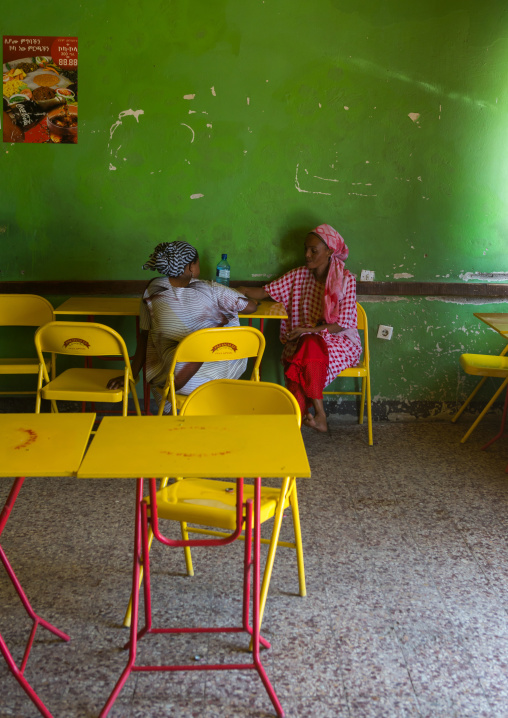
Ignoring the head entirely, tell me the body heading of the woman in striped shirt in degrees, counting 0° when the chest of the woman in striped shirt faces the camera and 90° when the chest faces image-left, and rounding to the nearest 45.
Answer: approximately 225°

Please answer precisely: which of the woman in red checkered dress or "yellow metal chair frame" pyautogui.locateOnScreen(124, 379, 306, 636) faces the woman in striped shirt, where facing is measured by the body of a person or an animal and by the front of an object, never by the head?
the woman in red checkered dress

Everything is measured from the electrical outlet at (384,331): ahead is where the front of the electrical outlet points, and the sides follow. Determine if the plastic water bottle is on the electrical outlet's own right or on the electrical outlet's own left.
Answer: on the electrical outlet's own right

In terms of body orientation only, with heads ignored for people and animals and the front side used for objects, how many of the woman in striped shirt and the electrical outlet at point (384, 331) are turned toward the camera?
1

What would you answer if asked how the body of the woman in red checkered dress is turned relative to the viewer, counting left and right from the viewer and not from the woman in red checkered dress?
facing the viewer and to the left of the viewer

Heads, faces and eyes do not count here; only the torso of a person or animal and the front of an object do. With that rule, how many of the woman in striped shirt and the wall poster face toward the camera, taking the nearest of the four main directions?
1

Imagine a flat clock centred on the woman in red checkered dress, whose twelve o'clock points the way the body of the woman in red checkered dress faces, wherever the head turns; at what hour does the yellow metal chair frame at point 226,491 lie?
The yellow metal chair frame is roughly at 11 o'clock from the woman in red checkered dress.

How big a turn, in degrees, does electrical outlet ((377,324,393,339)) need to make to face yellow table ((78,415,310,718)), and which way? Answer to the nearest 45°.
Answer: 0° — it already faces it

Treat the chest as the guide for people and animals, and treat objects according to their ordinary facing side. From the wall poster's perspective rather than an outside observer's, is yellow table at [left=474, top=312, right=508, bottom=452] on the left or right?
on its left

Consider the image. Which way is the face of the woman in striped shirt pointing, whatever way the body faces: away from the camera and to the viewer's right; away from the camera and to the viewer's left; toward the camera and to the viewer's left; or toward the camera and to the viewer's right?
away from the camera and to the viewer's right

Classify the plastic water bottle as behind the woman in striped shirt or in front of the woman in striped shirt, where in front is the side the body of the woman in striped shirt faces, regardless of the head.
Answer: in front

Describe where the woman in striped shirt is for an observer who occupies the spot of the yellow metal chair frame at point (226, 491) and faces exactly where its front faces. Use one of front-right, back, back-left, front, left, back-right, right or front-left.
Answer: back-right

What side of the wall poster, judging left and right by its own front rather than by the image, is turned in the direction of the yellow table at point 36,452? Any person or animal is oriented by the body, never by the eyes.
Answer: front

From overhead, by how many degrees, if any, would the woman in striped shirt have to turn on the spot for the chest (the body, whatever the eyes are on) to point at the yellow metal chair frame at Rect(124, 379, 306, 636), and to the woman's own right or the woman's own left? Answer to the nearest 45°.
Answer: approximately 135° to the woman's own right

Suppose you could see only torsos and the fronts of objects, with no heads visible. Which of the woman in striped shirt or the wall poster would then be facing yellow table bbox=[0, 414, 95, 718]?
the wall poster
